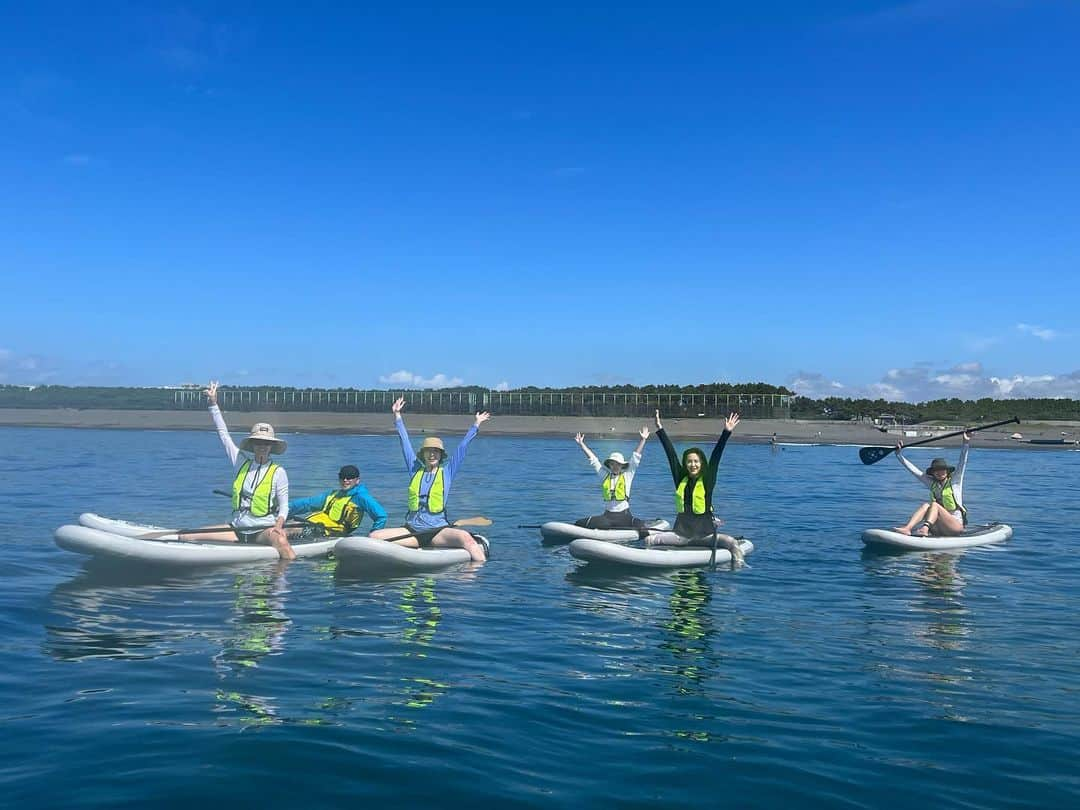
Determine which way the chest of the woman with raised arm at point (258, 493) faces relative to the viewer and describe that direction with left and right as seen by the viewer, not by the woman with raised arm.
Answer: facing the viewer

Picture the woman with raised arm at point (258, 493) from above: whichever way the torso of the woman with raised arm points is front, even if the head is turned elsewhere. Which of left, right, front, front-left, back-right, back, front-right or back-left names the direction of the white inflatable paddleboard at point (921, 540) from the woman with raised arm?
left

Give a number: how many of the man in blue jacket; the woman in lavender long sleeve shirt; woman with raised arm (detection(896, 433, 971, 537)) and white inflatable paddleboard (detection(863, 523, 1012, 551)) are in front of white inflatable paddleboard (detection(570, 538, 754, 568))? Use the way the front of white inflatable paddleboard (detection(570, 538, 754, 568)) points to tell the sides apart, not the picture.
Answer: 2

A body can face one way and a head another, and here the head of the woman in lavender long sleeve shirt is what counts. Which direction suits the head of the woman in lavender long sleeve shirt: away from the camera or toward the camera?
toward the camera

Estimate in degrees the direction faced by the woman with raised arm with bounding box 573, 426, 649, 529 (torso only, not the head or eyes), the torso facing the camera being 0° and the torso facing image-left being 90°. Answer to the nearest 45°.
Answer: approximately 0°

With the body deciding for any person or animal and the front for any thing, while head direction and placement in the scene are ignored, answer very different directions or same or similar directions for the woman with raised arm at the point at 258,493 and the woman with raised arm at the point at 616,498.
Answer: same or similar directions

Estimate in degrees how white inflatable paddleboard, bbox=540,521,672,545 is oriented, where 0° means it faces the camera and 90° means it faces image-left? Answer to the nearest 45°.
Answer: approximately 90°

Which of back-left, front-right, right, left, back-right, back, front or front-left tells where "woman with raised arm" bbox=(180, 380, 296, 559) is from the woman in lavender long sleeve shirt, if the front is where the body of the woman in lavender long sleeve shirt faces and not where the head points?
right

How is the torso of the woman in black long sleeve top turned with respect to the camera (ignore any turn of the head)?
toward the camera

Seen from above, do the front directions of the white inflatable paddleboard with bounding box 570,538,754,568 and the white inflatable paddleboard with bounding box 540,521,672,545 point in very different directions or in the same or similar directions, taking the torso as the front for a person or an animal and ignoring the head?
same or similar directions

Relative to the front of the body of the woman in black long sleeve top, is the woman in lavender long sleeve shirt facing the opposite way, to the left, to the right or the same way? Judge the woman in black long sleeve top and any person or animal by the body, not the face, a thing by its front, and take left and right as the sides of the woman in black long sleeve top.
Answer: the same way

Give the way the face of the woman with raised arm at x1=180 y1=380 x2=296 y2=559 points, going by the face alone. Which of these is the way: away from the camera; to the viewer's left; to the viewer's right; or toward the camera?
toward the camera

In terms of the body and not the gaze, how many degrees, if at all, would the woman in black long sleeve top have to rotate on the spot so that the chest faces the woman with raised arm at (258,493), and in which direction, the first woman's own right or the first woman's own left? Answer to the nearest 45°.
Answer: approximately 90° to the first woman's own right

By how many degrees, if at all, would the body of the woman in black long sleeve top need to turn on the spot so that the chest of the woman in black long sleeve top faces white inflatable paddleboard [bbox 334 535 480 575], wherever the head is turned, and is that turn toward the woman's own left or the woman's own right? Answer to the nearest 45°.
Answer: approximately 45° to the woman's own right

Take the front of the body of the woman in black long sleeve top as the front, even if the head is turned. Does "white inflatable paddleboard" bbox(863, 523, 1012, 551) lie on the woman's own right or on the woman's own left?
on the woman's own left
